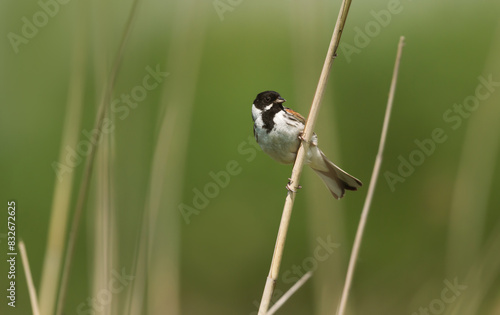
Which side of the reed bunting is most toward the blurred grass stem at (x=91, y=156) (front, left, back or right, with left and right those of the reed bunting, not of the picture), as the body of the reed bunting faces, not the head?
right

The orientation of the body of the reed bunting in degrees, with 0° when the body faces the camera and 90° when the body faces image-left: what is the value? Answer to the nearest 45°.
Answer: approximately 45°
